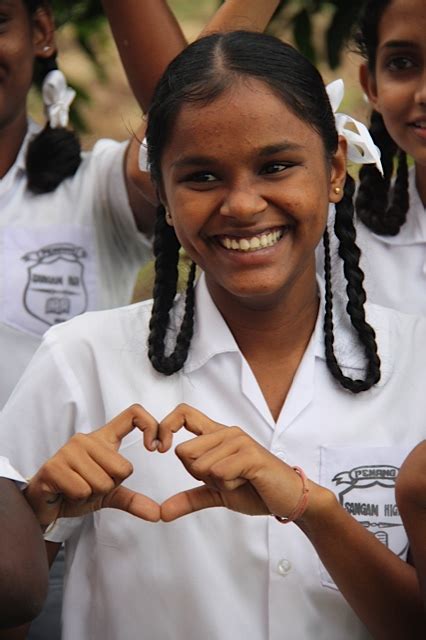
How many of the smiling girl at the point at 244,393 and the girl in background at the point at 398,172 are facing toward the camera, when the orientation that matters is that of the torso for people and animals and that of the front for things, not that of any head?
2

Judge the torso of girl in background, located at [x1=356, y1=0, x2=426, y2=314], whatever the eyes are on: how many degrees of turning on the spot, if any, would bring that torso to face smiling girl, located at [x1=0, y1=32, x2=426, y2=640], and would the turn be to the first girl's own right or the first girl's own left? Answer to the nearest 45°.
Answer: approximately 45° to the first girl's own right

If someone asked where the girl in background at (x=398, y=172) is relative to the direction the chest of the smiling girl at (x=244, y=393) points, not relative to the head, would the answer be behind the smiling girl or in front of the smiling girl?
behind

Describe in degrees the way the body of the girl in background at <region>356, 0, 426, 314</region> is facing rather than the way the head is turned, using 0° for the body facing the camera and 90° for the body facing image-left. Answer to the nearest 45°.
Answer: approximately 0°
